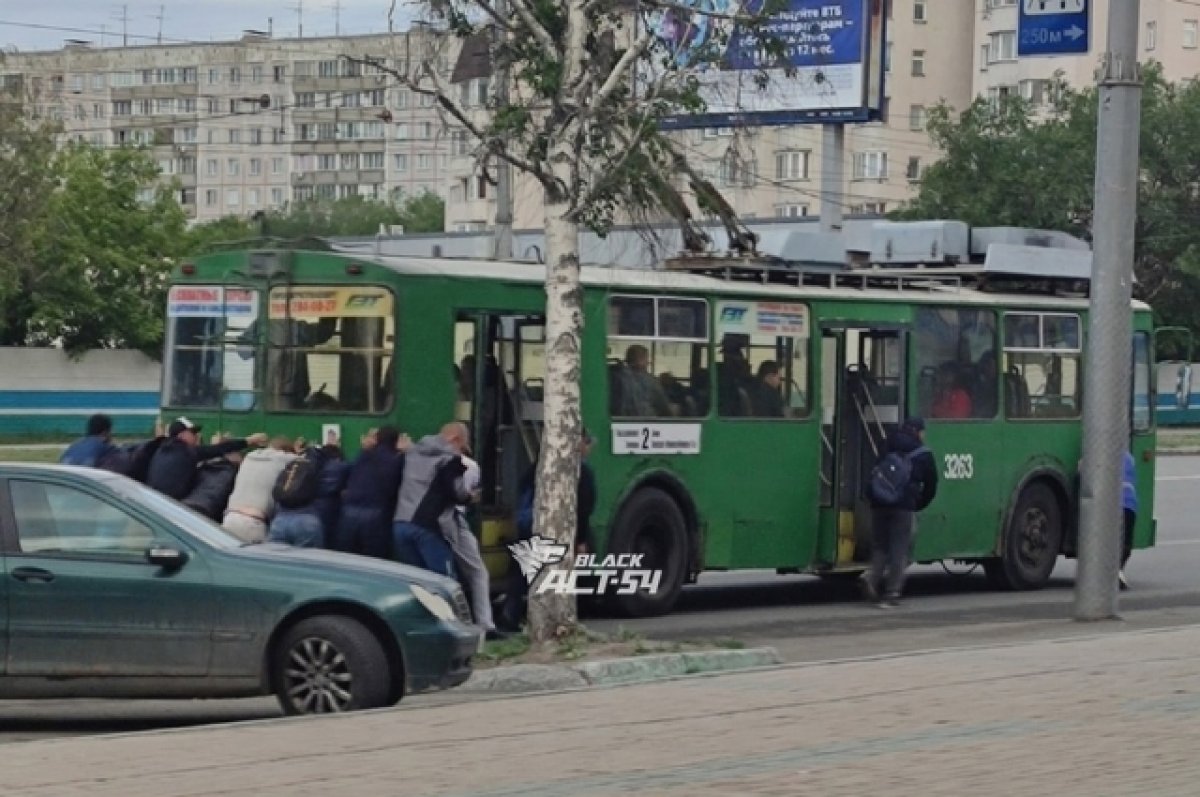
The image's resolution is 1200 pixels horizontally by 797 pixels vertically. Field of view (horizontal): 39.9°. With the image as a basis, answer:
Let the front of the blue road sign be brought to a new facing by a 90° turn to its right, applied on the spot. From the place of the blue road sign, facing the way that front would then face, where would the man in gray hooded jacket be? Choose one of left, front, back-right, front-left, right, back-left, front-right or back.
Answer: front-left

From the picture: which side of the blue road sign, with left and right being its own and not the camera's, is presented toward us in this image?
front

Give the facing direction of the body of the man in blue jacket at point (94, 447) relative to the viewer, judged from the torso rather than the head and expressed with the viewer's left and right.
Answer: facing away from the viewer and to the right of the viewer

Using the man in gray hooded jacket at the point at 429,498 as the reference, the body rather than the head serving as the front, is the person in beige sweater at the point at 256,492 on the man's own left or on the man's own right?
on the man's own left

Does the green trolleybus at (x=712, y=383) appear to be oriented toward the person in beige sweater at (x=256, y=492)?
no

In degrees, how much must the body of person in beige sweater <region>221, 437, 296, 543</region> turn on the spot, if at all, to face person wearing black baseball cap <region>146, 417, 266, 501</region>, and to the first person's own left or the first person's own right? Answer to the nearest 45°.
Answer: approximately 90° to the first person's own left

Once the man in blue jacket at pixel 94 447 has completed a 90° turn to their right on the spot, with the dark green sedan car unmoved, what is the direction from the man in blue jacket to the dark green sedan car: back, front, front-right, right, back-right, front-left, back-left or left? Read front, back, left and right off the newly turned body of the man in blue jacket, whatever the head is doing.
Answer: front-right

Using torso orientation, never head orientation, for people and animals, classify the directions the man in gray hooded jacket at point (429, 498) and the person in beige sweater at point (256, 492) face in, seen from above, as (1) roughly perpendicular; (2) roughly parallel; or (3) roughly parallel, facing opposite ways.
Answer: roughly parallel

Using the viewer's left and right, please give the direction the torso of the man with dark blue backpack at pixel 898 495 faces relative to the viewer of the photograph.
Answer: facing away from the viewer and to the right of the viewer

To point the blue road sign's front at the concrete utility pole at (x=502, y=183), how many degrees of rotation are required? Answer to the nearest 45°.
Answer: approximately 135° to its right

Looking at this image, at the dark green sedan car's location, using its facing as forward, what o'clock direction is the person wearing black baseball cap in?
The person wearing black baseball cap is roughly at 9 o'clock from the dark green sedan car.

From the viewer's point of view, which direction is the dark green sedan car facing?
to the viewer's right

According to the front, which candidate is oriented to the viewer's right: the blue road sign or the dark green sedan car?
the dark green sedan car

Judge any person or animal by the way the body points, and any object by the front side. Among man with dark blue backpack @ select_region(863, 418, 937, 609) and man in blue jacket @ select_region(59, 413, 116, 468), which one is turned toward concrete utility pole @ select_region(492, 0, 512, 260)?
the man in blue jacket

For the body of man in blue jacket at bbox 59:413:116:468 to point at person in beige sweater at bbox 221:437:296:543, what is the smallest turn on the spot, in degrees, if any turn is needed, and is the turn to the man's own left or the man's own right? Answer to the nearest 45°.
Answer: approximately 90° to the man's own right

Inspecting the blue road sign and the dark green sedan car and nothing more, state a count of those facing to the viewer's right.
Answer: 1

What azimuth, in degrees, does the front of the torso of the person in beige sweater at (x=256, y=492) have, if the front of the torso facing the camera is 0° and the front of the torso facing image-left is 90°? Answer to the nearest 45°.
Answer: approximately 225°
